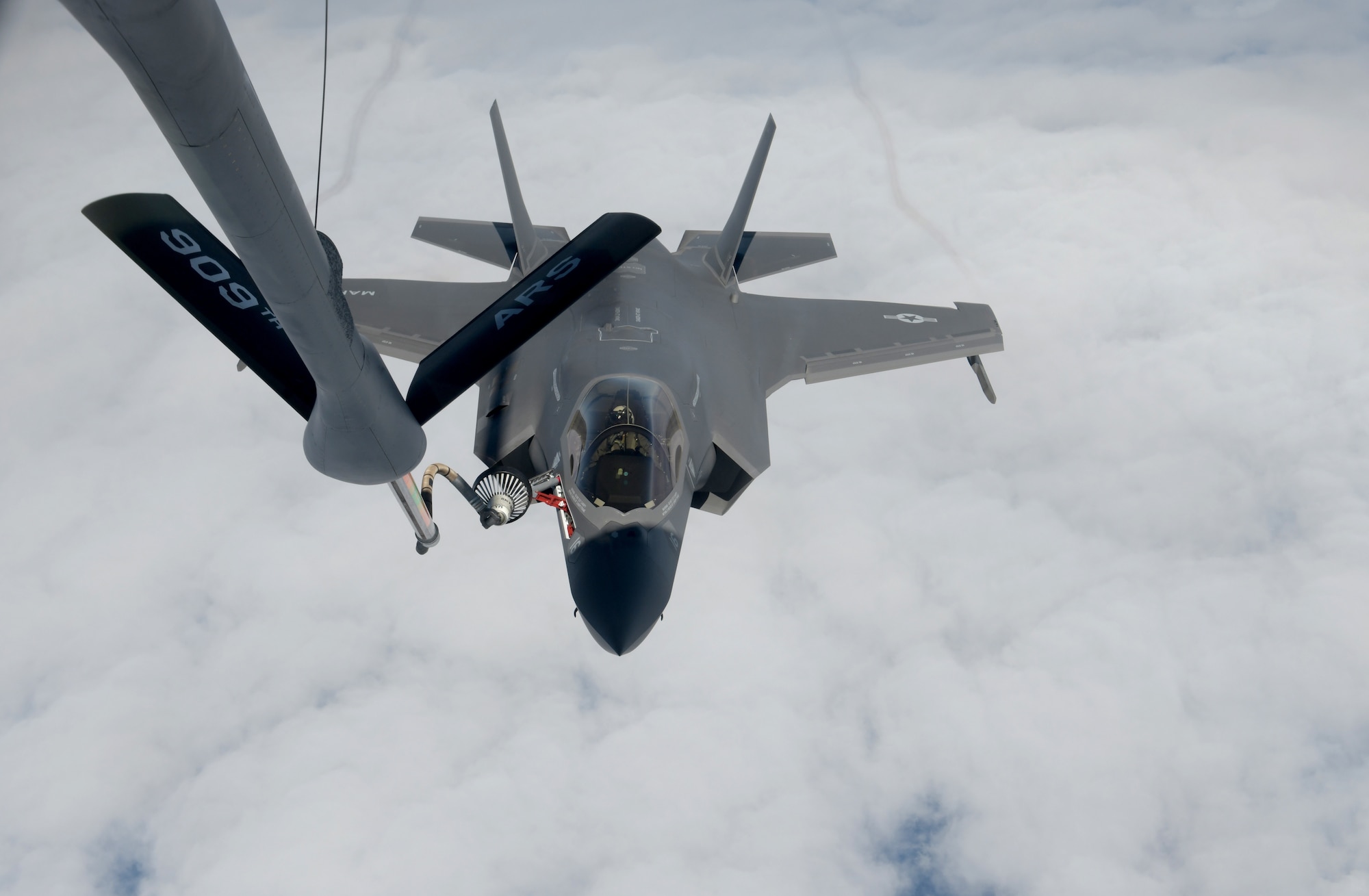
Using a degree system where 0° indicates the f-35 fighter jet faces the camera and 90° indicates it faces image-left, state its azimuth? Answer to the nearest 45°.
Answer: approximately 0°
